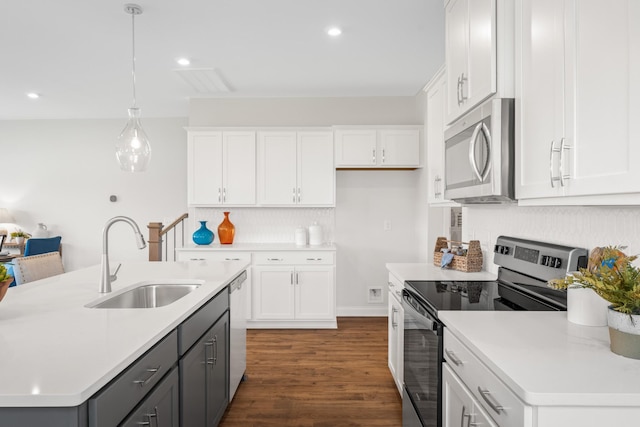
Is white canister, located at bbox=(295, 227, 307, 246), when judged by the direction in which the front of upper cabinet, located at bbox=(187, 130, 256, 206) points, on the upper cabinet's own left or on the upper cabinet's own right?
on the upper cabinet's own left

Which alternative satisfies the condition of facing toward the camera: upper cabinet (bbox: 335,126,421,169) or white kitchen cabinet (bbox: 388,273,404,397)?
the upper cabinet

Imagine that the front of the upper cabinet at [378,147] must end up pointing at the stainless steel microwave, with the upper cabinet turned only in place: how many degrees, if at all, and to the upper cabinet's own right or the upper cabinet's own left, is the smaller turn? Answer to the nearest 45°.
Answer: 0° — it already faces it

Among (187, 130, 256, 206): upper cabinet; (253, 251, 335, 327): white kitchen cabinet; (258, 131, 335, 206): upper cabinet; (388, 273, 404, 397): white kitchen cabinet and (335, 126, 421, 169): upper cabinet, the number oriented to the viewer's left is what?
1

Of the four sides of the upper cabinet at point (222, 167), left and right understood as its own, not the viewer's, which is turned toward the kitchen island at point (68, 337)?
front

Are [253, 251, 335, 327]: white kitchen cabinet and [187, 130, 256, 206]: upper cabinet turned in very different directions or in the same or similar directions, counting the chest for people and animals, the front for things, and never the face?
same or similar directions

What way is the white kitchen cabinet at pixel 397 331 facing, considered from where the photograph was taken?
facing to the left of the viewer

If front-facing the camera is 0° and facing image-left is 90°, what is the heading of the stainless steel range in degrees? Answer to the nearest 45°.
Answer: approximately 45°

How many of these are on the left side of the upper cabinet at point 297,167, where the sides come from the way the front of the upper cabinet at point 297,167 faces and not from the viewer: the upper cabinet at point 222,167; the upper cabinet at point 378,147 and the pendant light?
1

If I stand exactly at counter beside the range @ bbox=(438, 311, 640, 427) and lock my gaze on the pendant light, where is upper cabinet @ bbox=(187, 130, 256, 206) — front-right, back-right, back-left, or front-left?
front-right

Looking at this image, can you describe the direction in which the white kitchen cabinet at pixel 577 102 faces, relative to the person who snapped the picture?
facing the viewer and to the left of the viewer

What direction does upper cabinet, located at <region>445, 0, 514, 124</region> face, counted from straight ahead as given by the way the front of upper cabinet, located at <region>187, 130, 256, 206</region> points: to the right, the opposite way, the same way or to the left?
to the right

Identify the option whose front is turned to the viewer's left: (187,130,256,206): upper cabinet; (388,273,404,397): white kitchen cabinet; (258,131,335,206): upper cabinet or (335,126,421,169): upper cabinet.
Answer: the white kitchen cabinet

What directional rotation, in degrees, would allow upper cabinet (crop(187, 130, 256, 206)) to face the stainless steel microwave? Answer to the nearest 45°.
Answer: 0° — it already faces it

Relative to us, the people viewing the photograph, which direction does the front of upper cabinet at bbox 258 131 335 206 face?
facing the viewer

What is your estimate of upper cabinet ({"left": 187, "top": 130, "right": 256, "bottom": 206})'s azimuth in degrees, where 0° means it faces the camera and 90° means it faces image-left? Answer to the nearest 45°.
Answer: approximately 0°

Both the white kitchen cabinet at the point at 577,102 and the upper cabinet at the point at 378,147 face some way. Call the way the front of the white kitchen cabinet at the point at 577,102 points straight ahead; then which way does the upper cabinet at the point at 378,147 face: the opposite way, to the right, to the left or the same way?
to the left

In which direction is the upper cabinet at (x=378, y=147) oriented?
toward the camera
